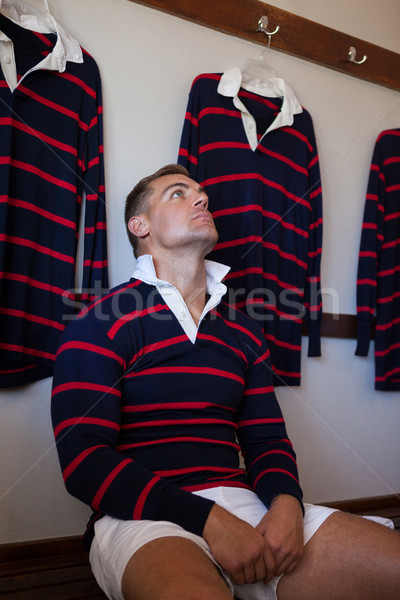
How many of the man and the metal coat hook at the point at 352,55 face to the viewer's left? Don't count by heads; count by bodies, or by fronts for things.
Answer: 0

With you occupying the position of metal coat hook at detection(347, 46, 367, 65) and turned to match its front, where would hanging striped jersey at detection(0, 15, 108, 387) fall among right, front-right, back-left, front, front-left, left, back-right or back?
right

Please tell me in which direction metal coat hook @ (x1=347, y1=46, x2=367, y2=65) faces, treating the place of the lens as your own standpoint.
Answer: facing the viewer and to the right of the viewer

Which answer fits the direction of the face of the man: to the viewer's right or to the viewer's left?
to the viewer's right

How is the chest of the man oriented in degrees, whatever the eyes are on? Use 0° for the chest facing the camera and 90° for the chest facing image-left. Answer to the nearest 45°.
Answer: approximately 315°

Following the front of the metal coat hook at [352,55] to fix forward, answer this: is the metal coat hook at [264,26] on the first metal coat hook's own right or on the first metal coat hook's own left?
on the first metal coat hook's own right

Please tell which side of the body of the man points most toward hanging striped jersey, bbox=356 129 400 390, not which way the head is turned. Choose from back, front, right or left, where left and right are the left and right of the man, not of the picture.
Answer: left
